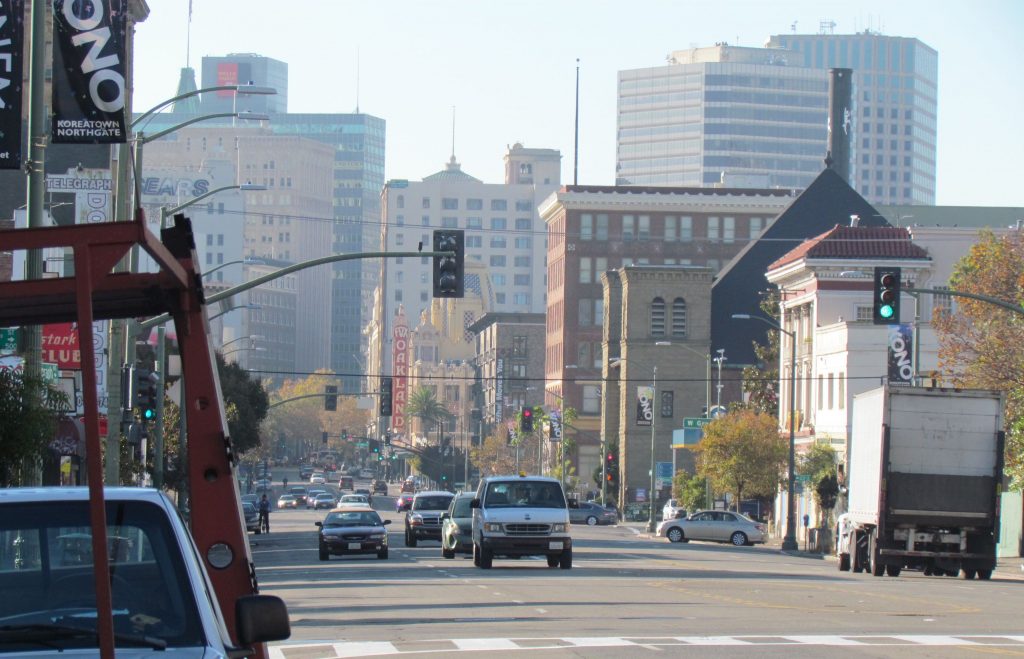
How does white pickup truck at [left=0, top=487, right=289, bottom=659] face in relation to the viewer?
toward the camera

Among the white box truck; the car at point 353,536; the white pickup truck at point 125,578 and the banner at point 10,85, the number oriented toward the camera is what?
3

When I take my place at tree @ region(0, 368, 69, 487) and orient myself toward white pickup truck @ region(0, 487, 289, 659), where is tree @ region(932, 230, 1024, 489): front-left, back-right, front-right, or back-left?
back-left

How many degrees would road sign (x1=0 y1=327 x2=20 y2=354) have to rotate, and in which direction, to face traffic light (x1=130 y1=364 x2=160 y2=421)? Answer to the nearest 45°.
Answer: approximately 180°

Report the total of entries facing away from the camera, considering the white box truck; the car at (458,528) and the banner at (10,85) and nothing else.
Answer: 1

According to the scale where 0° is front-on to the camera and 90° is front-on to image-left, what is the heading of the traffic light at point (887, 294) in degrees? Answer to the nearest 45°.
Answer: approximately 0°

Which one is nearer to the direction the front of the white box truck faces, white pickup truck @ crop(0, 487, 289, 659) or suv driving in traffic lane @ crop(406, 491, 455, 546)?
the suv driving in traffic lane

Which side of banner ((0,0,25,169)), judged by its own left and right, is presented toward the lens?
front

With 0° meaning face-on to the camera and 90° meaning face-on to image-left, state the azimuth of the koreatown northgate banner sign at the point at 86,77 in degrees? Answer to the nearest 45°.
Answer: approximately 0°
